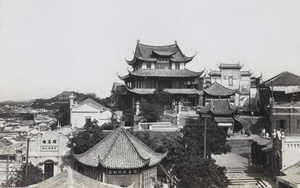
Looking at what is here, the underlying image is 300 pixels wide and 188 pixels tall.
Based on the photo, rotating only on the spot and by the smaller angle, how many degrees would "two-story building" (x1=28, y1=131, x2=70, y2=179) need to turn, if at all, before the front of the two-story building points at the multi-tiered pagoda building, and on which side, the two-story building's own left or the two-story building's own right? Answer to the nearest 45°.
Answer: approximately 135° to the two-story building's own left

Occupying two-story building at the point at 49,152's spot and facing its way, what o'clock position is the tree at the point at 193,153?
The tree is roughly at 10 o'clock from the two-story building.

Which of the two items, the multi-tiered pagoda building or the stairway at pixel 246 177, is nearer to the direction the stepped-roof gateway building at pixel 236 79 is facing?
the stairway

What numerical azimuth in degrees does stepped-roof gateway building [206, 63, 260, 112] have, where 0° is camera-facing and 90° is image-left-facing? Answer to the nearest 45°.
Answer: approximately 0°

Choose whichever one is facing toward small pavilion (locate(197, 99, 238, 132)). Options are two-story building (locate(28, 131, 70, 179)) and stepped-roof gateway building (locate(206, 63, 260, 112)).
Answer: stepped-roof gateway building (locate(206, 63, 260, 112))

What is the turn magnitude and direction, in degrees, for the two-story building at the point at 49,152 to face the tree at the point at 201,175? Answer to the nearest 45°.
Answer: approximately 45° to its left

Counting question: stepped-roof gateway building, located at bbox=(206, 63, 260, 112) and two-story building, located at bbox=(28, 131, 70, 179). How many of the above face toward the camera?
2

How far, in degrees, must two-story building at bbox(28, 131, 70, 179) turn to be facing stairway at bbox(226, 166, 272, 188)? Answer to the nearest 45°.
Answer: approximately 45° to its left

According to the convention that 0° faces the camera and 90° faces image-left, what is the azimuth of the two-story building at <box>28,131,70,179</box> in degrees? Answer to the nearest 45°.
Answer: approximately 0°

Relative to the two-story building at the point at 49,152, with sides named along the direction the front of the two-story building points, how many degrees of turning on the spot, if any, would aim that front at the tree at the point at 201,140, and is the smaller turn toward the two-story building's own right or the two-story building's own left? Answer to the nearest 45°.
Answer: approximately 45° to the two-story building's own left
